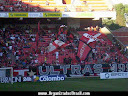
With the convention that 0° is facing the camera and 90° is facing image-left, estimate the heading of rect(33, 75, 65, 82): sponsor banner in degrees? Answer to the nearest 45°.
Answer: approximately 0°

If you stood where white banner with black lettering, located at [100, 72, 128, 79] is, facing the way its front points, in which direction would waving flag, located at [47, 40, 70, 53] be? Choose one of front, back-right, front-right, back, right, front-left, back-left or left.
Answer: back-right

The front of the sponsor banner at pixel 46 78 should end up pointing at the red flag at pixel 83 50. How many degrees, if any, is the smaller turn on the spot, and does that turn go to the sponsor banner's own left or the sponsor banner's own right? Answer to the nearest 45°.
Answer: approximately 135° to the sponsor banner's own left

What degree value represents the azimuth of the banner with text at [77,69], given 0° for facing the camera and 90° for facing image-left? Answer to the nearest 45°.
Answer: approximately 0°

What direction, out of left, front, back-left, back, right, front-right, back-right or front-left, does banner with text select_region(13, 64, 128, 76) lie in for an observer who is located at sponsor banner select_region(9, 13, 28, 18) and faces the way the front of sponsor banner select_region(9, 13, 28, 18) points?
front-left

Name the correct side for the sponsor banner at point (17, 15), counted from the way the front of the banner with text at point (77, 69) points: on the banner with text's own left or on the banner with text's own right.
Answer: on the banner with text's own right

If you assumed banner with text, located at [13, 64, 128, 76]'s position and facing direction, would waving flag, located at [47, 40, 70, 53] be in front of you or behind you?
behind

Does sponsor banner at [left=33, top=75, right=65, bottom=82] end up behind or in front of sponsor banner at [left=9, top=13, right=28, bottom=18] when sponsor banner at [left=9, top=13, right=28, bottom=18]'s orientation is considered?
in front

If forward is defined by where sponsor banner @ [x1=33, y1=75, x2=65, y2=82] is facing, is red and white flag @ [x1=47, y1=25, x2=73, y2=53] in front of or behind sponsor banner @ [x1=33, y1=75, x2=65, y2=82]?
behind
